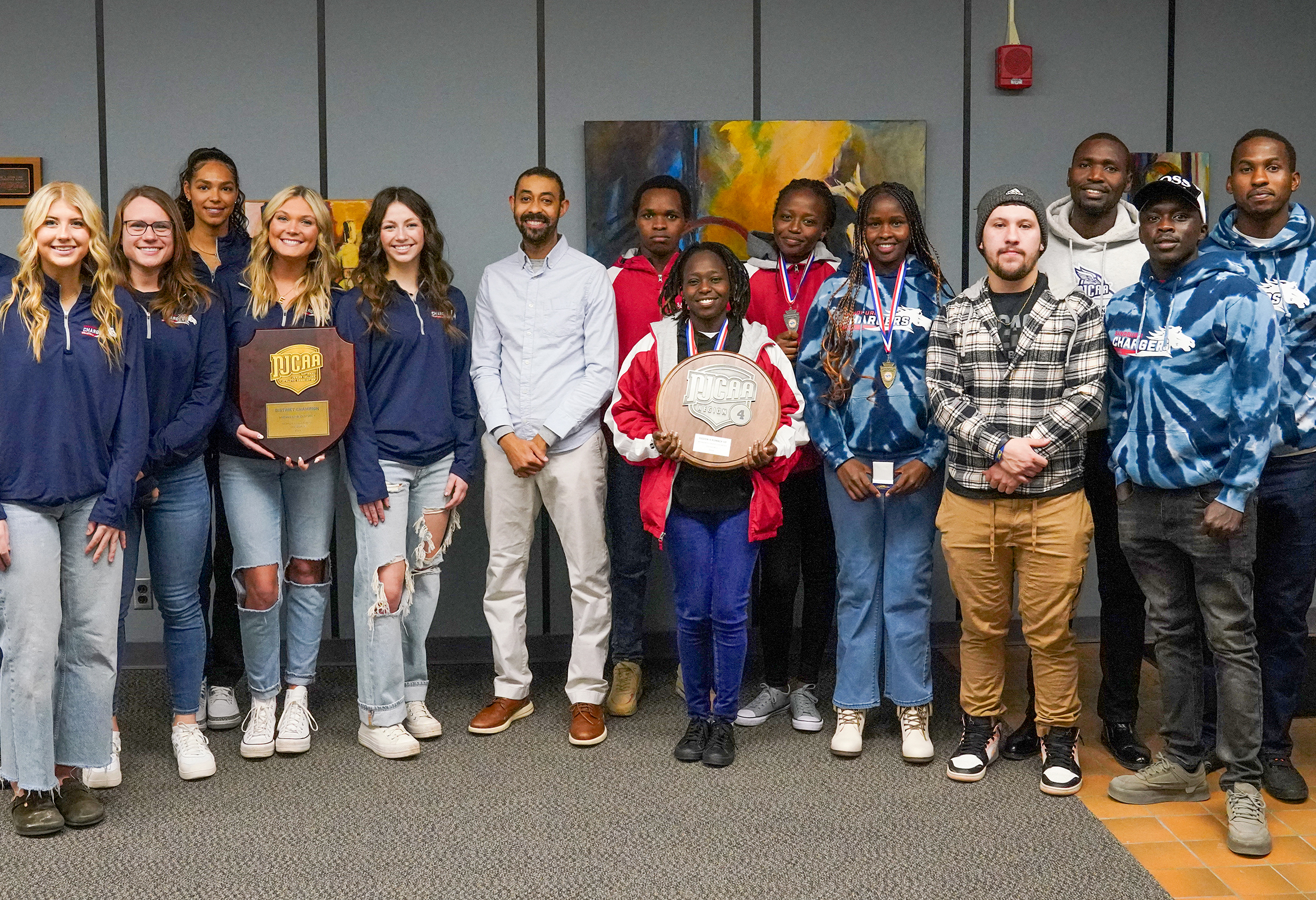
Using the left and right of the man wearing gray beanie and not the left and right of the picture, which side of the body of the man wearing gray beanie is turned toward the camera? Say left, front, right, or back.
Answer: front

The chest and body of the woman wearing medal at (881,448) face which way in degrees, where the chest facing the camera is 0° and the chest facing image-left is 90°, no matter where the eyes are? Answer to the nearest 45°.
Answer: approximately 0°

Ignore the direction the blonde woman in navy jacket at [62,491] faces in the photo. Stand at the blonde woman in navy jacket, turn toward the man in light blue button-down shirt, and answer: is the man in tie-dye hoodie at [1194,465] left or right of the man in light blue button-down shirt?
right

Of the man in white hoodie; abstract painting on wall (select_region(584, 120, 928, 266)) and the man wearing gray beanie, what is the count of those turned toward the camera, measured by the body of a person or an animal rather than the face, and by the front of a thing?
3

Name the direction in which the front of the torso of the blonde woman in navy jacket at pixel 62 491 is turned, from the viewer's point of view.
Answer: toward the camera

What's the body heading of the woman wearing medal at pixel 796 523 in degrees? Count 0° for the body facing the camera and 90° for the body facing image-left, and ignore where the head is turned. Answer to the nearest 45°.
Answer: approximately 0°

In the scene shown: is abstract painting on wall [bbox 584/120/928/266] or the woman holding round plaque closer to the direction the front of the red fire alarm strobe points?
the woman holding round plaque

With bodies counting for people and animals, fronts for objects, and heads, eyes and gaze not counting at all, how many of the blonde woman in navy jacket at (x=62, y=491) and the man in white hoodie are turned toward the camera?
2

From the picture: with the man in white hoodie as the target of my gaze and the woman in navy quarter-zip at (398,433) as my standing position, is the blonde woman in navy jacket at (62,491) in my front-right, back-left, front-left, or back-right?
back-right

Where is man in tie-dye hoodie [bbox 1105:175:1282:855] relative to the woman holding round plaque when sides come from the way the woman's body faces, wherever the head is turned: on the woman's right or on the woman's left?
on the woman's left
